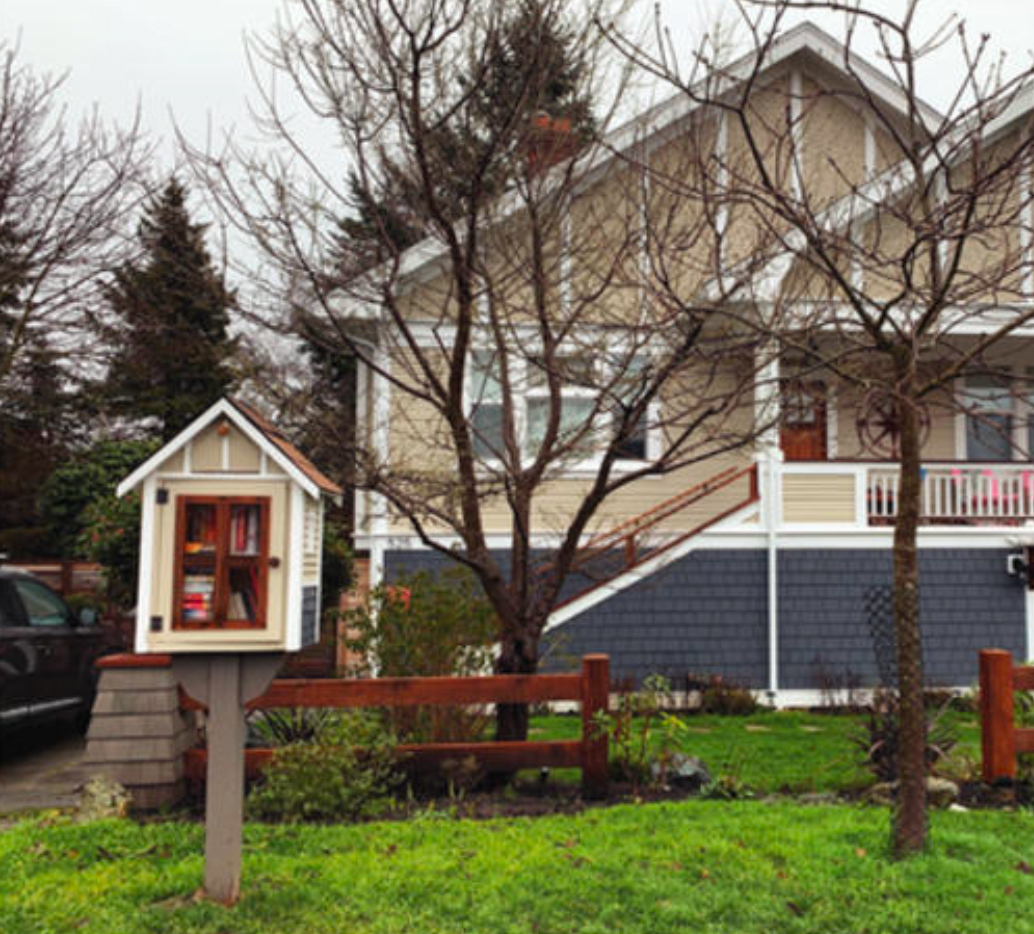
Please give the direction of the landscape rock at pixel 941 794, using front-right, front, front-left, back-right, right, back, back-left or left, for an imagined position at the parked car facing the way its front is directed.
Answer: right

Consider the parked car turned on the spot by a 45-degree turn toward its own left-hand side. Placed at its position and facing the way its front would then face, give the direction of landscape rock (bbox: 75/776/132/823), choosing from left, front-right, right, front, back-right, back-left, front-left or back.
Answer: back

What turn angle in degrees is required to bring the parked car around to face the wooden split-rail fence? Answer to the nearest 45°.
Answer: approximately 90° to its right

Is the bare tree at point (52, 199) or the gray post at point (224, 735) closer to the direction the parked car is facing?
the bare tree

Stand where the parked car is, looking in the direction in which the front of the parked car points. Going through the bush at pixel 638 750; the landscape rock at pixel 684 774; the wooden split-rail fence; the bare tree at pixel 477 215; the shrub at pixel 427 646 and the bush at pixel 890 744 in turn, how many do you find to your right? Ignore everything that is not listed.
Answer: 6

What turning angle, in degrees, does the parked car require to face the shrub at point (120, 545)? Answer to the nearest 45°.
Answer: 0° — it already faces it

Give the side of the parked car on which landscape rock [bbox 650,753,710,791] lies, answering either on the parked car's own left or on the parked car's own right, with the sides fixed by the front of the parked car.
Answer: on the parked car's own right

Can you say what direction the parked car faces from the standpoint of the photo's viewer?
facing away from the viewer and to the right of the viewer

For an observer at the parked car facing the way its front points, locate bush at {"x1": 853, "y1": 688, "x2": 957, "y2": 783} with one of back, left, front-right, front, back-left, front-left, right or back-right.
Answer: right

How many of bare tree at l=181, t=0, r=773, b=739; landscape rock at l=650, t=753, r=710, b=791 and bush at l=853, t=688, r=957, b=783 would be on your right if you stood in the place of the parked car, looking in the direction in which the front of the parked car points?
3
